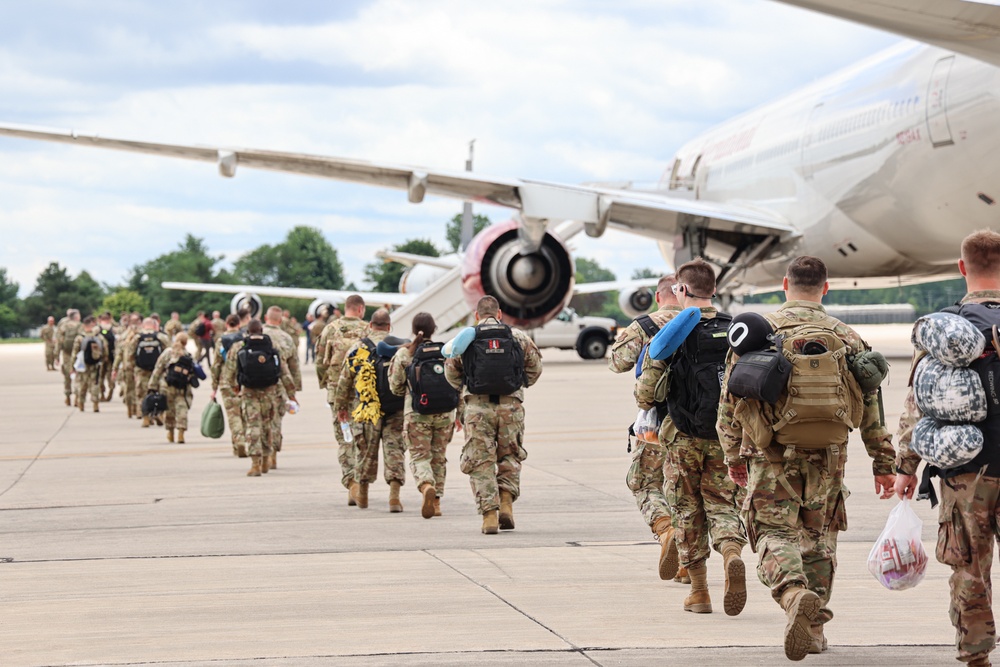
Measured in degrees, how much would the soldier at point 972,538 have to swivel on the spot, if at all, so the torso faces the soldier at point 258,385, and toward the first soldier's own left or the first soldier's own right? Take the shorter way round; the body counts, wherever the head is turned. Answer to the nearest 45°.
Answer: approximately 45° to the first soldier's own left

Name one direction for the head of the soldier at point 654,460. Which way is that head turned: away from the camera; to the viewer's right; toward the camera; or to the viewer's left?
away from the camera

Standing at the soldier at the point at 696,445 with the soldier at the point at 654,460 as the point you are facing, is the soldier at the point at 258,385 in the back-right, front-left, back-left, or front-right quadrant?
front-left

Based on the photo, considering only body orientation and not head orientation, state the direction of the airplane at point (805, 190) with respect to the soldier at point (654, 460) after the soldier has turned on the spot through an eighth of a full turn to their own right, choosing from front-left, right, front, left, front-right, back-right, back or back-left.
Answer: front

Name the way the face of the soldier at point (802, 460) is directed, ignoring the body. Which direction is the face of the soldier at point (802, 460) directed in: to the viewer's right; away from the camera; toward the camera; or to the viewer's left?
away from the camera

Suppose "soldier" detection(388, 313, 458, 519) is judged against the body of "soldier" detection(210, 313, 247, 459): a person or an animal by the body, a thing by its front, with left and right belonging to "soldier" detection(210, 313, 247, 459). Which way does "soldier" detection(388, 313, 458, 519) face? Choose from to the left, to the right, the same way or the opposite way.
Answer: the same way

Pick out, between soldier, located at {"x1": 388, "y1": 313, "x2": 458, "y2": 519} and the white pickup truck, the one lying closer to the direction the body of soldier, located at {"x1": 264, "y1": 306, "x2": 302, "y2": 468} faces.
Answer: the white pickup truck

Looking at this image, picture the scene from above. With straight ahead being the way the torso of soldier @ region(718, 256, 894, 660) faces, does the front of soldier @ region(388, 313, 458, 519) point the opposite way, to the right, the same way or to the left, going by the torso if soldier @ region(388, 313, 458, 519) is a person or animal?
the same way

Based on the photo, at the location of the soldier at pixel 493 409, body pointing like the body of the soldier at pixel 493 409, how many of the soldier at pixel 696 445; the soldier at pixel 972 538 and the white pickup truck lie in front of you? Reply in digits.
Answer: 1

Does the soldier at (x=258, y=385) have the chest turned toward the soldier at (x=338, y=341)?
no

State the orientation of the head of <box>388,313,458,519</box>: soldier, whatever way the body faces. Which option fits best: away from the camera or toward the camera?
away from the camera

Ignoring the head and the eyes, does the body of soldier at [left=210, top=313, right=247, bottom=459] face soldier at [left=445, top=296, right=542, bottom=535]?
no

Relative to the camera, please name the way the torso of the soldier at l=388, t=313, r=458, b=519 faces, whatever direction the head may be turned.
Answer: away from the camera

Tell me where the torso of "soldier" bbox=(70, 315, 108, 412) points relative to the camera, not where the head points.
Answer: away from the camera

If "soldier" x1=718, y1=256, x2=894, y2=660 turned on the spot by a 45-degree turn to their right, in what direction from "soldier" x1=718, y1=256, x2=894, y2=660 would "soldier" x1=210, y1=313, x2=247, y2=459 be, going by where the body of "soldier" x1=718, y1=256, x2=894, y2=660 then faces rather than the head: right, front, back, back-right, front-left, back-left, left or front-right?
left
